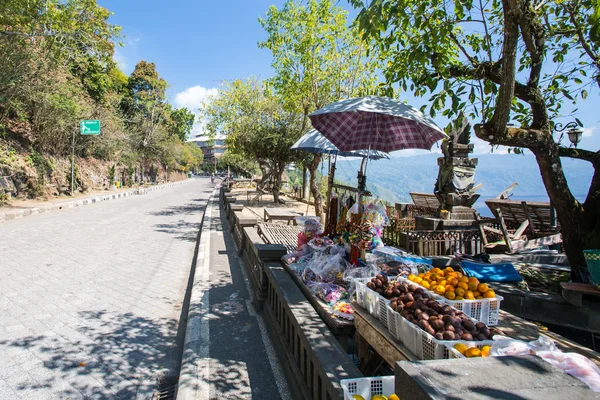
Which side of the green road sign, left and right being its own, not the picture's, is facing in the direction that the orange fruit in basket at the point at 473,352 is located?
front

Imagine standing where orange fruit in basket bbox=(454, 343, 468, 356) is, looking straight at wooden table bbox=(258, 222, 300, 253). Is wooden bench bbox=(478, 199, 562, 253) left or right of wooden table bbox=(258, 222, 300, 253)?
right

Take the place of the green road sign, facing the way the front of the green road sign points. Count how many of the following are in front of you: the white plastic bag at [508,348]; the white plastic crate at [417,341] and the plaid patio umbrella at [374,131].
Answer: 3

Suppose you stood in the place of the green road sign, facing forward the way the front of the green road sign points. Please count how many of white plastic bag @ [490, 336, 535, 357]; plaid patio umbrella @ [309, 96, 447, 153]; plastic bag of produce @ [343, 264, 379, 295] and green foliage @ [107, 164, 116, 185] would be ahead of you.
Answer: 3

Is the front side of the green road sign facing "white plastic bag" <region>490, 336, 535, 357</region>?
yes

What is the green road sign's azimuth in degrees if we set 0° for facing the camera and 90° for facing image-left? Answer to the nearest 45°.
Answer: approximately 0°

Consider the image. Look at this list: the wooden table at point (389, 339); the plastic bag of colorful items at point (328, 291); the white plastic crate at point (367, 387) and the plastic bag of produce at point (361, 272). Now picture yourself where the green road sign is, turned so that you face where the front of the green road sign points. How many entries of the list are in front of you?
4

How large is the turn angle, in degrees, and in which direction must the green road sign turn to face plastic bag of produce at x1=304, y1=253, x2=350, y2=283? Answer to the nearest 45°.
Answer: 0° — it already faces it

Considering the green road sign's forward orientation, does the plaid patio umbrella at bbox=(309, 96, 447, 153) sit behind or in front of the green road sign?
in front

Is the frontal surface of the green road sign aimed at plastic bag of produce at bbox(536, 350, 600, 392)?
yes

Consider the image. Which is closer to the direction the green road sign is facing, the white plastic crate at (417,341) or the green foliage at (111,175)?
the white plastic crate

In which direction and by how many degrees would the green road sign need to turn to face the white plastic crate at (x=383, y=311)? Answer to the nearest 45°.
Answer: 0° — it already faces it

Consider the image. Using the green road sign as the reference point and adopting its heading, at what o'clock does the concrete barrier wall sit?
The concrete barrier wall is roughly at 12 o'clock from the green road sign.

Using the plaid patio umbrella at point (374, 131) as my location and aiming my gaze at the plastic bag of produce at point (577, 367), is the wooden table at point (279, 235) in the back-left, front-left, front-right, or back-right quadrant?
back-right

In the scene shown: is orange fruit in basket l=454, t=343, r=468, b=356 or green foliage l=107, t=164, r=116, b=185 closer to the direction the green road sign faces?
the orange fruit in basket

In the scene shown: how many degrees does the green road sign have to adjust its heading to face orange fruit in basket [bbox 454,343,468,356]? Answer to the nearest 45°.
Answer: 0° — it already faces it

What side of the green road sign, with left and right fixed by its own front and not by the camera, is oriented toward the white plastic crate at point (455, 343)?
front

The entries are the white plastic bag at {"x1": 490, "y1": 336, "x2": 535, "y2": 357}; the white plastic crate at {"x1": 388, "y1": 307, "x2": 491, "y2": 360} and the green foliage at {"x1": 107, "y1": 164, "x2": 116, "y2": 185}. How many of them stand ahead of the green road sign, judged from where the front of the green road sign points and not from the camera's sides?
2

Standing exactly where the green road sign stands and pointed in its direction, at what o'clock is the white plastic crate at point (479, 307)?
The white plastic crate is roughly at 12 o'clock from the green road sign.

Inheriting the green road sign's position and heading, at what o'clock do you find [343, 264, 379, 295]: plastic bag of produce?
The plastic bag of produce is roughly at 12 o'clock from the green road sign.
